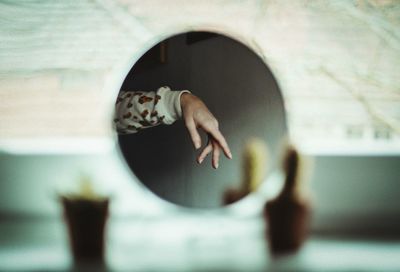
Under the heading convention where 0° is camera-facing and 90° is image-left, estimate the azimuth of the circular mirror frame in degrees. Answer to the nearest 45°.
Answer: approximately 0°
